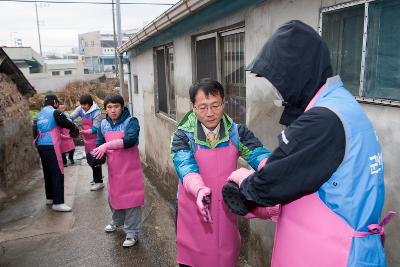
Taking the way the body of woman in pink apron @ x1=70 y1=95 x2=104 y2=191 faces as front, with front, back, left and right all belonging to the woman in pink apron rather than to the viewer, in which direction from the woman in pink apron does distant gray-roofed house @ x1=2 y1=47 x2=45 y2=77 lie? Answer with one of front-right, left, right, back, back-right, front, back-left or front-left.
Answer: back-right

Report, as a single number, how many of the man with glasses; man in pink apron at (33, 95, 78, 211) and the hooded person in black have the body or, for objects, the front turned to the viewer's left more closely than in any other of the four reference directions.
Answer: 1

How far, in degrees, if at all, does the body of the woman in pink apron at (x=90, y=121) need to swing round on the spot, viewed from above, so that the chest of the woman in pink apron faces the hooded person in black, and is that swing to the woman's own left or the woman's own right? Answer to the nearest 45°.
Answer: approximately 45° to the woman's own left

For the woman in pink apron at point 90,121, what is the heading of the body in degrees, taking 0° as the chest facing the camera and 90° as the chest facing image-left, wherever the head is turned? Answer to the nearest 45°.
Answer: approximately 45°

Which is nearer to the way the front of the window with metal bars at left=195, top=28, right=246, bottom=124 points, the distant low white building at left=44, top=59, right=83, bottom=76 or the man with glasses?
the man with glasses

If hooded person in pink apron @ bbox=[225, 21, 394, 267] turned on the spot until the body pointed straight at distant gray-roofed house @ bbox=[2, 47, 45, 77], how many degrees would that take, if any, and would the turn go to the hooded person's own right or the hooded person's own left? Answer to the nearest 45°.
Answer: approximately 45° to the hooded person's own right

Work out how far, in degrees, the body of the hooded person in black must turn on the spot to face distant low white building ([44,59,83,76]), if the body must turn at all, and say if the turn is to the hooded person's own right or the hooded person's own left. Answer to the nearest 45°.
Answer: approximately 45° to the hooded person's own right

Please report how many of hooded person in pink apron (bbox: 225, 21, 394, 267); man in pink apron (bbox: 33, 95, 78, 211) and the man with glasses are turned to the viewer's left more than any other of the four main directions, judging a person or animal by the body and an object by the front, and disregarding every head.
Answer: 1

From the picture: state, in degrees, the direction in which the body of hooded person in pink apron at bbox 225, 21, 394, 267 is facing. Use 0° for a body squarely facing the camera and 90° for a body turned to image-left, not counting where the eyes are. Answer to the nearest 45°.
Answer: approximately 90°

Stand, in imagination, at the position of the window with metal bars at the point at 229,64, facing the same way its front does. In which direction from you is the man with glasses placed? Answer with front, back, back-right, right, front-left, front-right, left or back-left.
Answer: front-left

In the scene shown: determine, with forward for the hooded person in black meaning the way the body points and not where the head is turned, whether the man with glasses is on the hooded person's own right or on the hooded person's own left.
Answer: on the hooded person's own right

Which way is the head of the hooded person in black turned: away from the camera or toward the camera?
away from the camera

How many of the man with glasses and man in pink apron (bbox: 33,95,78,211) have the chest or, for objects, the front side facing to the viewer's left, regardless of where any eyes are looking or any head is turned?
0

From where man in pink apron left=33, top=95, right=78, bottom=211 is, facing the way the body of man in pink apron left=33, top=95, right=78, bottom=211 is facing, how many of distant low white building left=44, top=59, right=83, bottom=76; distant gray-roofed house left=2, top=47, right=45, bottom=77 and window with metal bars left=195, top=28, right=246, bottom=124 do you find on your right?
1
